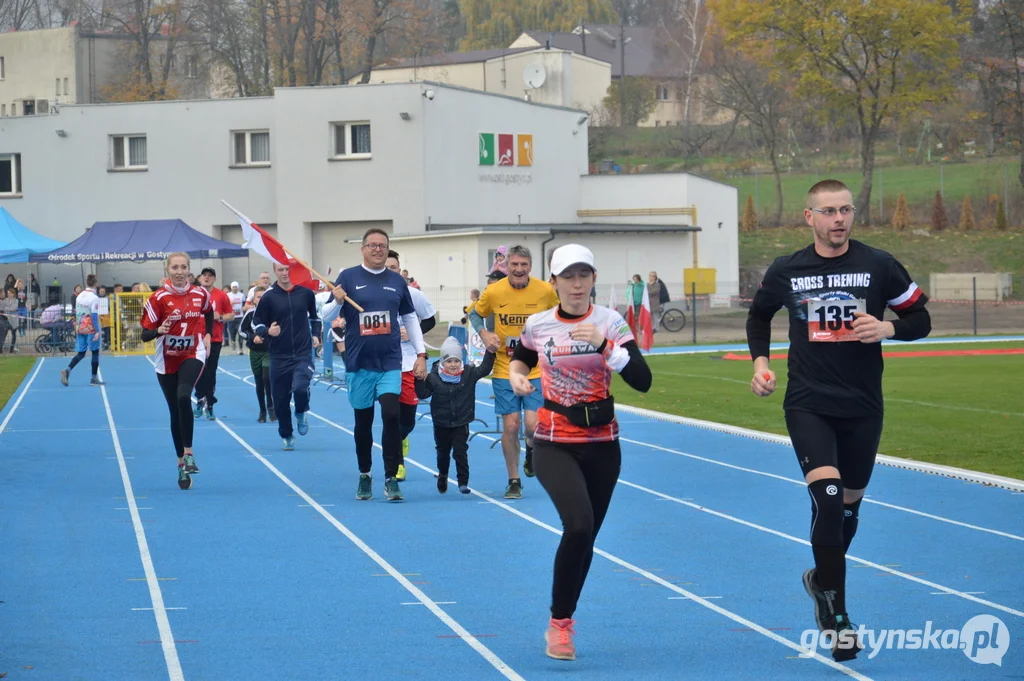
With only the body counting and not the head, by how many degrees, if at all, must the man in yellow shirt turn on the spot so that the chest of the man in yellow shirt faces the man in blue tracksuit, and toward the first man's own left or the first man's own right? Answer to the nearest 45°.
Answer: approximately 135° to the first man's own right

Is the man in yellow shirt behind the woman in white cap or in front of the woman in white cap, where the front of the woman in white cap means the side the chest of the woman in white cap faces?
behind

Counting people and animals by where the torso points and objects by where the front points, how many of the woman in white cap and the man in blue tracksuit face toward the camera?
2

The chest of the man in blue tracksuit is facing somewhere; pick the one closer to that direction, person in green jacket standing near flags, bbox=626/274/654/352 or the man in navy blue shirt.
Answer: the man in navy blue shirt

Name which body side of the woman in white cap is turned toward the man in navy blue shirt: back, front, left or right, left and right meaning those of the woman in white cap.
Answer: back

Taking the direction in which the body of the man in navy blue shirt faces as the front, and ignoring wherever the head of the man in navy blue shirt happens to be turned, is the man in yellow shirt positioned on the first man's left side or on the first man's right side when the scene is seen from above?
on the first man's left side

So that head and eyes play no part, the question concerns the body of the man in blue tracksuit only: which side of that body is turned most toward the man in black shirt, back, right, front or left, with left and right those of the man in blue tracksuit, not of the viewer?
front

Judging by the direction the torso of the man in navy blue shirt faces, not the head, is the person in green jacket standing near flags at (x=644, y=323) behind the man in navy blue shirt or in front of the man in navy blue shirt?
behind

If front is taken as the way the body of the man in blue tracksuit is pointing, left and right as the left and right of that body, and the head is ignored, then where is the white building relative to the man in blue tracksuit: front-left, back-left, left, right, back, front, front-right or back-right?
back
